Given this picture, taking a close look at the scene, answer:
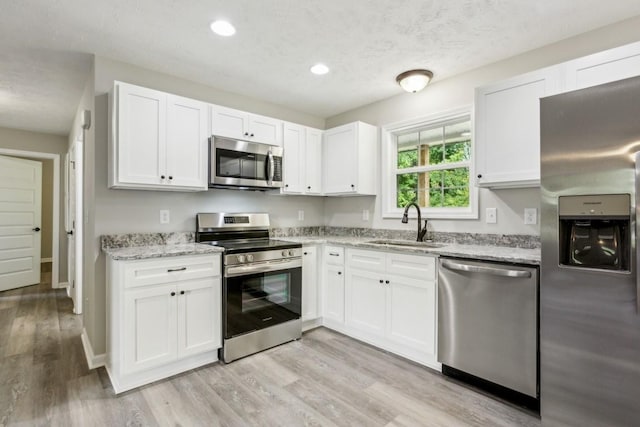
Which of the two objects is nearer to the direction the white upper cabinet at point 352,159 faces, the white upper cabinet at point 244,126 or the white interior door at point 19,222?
the white upper cabinet

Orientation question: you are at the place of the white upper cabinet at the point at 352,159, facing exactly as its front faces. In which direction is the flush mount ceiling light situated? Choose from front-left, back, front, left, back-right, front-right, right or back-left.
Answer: left

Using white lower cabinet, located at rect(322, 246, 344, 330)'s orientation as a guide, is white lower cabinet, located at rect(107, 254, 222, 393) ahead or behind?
ahead

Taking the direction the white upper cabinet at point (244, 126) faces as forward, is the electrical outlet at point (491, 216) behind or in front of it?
in front

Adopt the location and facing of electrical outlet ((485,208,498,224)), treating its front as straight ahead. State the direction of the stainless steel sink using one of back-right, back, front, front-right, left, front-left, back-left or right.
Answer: right

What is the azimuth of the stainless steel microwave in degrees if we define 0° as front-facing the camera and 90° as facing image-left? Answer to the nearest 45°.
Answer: approximately 315°

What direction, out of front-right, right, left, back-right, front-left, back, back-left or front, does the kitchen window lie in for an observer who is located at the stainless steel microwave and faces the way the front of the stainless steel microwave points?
front-left

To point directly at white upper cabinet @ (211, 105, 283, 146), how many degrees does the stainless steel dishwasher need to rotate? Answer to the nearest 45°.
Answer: approximately 45° to its right

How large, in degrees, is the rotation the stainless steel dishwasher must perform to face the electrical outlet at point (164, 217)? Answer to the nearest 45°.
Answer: approximately 45° to its right

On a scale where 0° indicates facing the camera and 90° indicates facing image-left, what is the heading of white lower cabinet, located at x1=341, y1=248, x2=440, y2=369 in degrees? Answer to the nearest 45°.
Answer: approximately 45°

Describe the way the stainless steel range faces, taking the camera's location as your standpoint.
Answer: facing the viewer and to the right of the viewer
